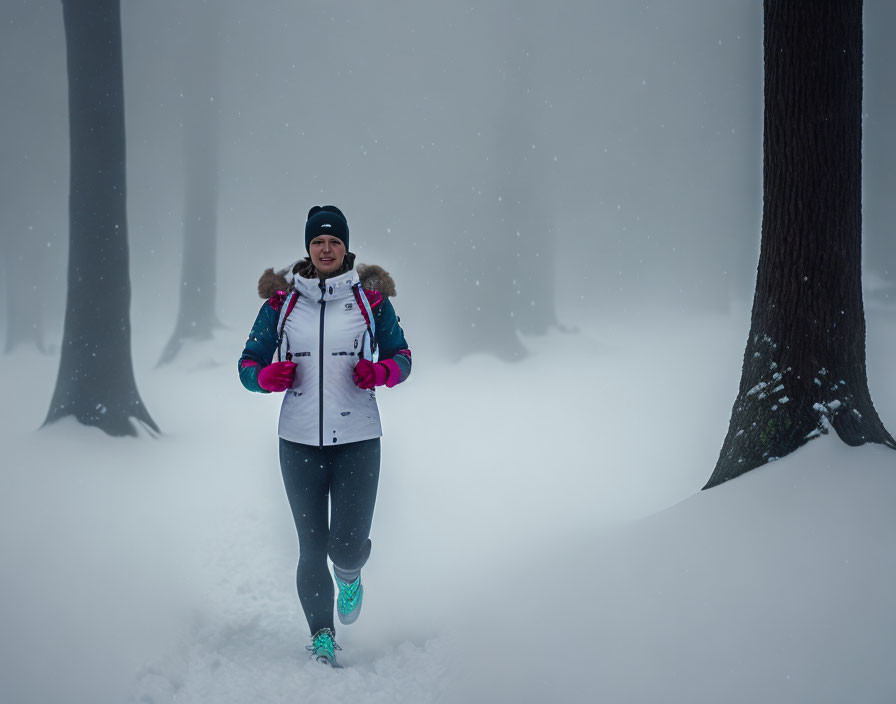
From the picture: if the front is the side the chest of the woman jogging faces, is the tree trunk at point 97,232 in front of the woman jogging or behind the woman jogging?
behind

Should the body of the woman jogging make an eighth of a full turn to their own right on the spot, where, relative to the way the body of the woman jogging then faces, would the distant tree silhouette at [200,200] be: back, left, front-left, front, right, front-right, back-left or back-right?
back-right

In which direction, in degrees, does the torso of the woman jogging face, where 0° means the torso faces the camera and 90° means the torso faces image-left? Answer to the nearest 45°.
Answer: approximately 0°

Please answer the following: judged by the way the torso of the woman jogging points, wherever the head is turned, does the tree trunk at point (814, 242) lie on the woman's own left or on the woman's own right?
on the woman's own left
